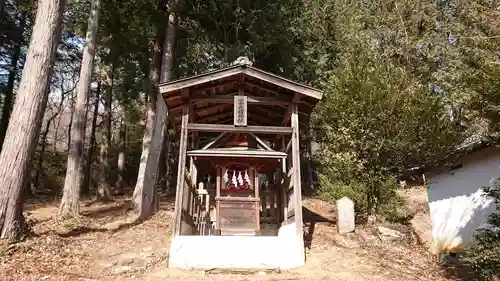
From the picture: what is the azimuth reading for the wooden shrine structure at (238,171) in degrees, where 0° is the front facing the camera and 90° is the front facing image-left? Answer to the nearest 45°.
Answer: approximately 0°

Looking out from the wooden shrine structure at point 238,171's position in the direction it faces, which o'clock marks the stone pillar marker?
The stone pillar marker is roughly at 8 o'clock from the wooden shrine structure.

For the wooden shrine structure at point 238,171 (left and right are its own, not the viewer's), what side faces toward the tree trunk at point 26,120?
right

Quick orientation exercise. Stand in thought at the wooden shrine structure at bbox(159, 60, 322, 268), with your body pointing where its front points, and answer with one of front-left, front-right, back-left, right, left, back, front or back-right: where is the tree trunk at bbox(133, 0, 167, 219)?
back-right
